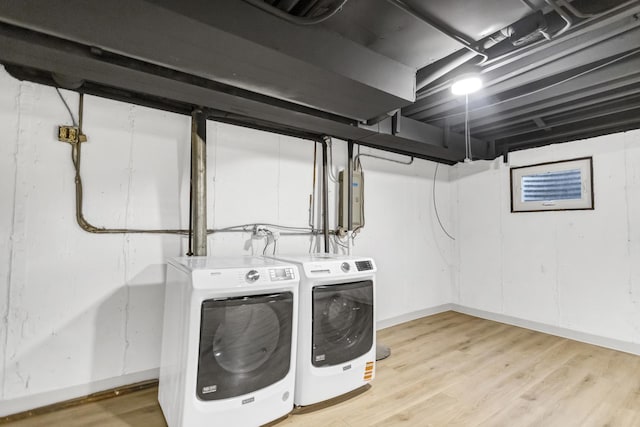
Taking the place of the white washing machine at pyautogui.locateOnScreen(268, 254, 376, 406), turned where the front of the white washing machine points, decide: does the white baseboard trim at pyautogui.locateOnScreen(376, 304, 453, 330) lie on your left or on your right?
on your left

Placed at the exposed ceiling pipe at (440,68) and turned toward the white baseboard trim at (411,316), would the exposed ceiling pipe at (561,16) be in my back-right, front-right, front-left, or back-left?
back-right

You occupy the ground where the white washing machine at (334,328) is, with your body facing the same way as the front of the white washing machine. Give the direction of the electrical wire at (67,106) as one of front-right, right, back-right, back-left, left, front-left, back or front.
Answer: back-right

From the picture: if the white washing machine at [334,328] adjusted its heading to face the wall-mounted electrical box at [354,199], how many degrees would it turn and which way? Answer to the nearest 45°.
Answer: approximately 135° to its left

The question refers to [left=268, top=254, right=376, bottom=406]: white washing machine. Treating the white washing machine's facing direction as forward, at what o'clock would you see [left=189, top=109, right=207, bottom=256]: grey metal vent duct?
The grey metal vent duct is roughly at 5 o'clock from the white washing machine.

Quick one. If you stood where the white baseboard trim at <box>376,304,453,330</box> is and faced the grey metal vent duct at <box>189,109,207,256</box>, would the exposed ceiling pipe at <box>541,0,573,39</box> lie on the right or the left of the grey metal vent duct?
left

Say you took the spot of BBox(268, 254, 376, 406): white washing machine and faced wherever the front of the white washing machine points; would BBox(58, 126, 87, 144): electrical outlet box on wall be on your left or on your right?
on your right

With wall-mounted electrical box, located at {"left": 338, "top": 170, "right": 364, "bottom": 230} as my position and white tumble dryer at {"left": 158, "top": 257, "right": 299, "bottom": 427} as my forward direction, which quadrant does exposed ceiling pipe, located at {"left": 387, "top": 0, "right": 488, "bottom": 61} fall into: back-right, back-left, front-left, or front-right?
front-left

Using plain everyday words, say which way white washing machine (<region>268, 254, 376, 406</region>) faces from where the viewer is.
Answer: facing the viewer and to the right of the viewer

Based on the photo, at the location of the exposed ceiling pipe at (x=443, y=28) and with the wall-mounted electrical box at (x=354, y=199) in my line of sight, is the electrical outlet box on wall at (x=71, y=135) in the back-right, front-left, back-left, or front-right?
front-left

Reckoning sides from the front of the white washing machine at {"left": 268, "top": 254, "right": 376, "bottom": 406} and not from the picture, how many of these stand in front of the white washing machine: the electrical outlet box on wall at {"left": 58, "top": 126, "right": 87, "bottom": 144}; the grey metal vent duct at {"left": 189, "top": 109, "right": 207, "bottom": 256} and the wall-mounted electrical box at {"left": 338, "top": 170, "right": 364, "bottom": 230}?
0

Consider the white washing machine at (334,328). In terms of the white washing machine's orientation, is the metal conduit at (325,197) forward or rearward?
rearward
